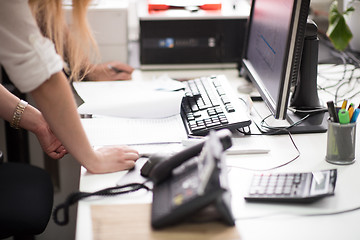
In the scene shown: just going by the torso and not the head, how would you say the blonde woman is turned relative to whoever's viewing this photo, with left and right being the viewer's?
facing to the right of the viewer

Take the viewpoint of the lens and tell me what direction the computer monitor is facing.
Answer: facing to the left of the viewer

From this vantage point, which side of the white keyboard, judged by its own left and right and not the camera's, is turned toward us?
left

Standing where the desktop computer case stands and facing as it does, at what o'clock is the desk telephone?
The desk telephone is roughly at 12 o'clock from the desktop computer case.
